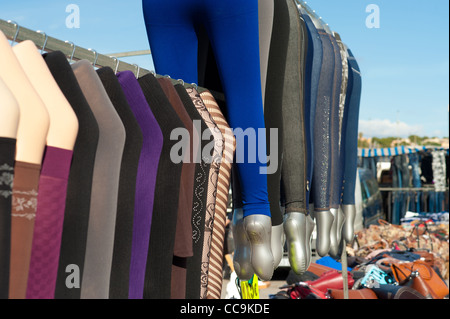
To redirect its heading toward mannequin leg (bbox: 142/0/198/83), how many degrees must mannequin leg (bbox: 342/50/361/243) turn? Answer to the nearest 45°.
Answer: approximately 45° to its right

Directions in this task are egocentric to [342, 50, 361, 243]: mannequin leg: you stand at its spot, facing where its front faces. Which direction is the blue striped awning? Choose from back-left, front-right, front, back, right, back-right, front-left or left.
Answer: back

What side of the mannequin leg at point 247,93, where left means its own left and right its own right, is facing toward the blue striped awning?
back

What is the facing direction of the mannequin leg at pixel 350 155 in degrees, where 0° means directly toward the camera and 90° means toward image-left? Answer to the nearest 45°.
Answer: approximately 0°

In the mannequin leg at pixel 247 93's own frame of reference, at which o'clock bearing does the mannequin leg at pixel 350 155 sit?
the mannequin leg at pixel 350 155 is roughly at 7 o'clock from the mannequin leg at pixel 247 93.

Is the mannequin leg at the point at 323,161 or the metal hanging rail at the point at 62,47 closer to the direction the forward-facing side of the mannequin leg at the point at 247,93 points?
the metal hanging rail

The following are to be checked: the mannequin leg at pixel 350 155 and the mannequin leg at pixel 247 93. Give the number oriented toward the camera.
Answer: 2

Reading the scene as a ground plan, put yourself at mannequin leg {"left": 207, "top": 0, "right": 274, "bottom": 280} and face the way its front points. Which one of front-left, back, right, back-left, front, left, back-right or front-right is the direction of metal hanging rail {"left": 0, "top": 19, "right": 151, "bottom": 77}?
front-right

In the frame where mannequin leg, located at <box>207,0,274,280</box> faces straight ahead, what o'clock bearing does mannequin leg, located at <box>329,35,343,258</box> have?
mannequin leg, located at <box>329,35,343,258</box> is roughly at 7 o'clock from mannequin leg, located at <box>207,0,274,280</box>.
